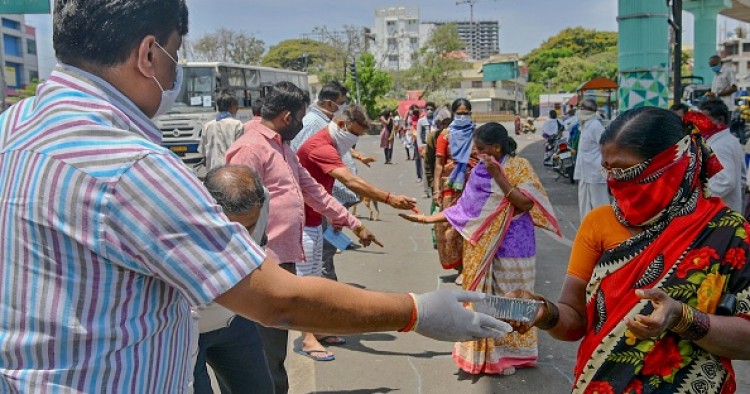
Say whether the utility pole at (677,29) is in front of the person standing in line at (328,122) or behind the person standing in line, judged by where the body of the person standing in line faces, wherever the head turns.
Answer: in front

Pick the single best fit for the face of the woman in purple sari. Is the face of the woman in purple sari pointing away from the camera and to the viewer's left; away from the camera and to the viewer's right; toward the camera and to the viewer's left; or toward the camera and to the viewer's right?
toward the camera and to the viewer's left

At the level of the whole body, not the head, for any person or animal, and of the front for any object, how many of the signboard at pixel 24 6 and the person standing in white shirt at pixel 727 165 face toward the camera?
1

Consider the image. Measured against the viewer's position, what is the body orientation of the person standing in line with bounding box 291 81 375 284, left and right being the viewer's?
facing to the right of the viewer

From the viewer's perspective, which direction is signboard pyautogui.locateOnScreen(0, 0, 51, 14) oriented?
toward the camera

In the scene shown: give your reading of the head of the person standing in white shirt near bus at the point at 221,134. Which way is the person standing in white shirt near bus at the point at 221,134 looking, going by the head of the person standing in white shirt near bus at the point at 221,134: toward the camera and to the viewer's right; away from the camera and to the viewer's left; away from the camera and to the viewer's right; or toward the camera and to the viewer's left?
away from the camera and to the viewer's right

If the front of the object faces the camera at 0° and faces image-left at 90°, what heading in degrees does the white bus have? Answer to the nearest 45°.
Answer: approximately 45°

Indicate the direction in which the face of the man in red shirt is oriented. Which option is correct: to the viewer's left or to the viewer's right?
to the viewer's right

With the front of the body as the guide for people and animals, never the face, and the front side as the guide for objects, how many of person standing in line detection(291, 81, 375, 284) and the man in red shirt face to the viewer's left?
0

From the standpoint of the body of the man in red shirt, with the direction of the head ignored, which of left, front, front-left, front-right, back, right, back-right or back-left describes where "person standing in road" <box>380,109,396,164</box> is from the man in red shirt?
left

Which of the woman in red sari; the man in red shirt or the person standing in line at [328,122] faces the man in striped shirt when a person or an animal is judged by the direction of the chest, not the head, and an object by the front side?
the woman in red sari

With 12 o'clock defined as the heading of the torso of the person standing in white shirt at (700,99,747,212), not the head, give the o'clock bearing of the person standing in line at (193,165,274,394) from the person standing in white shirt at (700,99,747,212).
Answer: the person standing in line at (193,165,274,394) is roughly at 10 o'clock from the person standing in white shirt at (700,99,747,212).

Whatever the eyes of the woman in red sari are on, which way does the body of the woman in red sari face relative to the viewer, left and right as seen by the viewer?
facing the viewer and to the left of the viewer

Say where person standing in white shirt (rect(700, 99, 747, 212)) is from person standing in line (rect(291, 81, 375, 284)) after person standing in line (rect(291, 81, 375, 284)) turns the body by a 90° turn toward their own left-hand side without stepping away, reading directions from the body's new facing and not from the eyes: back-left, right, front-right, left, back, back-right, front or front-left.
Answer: right

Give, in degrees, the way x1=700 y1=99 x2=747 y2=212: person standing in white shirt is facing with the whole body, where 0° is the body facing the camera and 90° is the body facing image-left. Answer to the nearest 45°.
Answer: approximately 90°
